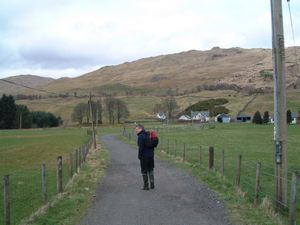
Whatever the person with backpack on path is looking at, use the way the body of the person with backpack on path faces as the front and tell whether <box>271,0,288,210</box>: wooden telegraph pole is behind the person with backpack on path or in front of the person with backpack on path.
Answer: behind
